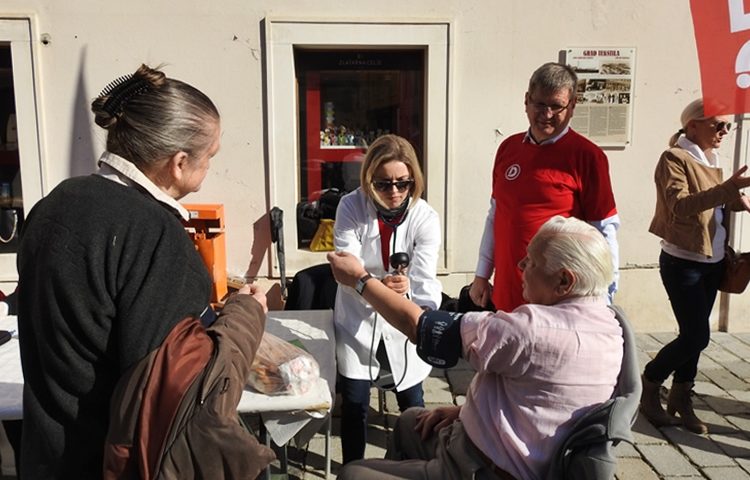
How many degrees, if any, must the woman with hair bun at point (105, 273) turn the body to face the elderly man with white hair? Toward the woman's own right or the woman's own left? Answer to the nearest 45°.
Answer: approximately 45° to the woman's own right

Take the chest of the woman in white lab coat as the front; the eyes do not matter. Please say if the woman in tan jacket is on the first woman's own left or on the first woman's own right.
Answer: on the first woman's own left

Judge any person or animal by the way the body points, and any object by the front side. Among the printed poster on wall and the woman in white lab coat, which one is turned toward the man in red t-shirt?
the printed poster on wall

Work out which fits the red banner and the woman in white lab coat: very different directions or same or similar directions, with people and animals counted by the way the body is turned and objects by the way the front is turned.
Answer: same or similar directions

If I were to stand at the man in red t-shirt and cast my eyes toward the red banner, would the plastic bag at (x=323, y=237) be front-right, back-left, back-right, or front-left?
back-left

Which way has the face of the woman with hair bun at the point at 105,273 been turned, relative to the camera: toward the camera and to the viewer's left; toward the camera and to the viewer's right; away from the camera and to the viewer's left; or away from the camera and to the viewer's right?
away from the camera and to the viewer's right

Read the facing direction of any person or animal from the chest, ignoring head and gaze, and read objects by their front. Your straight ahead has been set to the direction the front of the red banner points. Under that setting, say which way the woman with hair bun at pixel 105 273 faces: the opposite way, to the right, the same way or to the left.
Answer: the opposite way

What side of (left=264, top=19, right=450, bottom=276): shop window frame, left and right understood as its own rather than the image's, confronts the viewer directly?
front

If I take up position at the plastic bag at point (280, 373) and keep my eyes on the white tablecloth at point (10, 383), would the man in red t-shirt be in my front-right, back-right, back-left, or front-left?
back-right

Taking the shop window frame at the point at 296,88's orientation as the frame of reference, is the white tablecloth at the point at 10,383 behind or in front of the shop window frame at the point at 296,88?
in front

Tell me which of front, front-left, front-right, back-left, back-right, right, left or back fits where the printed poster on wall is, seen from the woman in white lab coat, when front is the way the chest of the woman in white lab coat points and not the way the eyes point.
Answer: back-left

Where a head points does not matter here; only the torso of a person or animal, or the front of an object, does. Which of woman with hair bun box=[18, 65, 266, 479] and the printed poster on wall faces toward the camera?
the printed poster on wall

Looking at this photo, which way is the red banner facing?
toward the camera

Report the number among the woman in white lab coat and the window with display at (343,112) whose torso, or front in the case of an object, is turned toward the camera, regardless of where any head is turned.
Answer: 2

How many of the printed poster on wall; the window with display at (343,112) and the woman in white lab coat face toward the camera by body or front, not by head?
3

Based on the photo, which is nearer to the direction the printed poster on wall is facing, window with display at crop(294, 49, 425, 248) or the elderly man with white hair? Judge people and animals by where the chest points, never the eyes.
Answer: the elderly man with white hair

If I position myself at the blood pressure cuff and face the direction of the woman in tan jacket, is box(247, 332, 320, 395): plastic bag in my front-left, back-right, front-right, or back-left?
back-left

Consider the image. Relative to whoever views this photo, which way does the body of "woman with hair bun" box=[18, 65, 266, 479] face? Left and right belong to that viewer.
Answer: facing away from the viewer and to the right of the viewer
